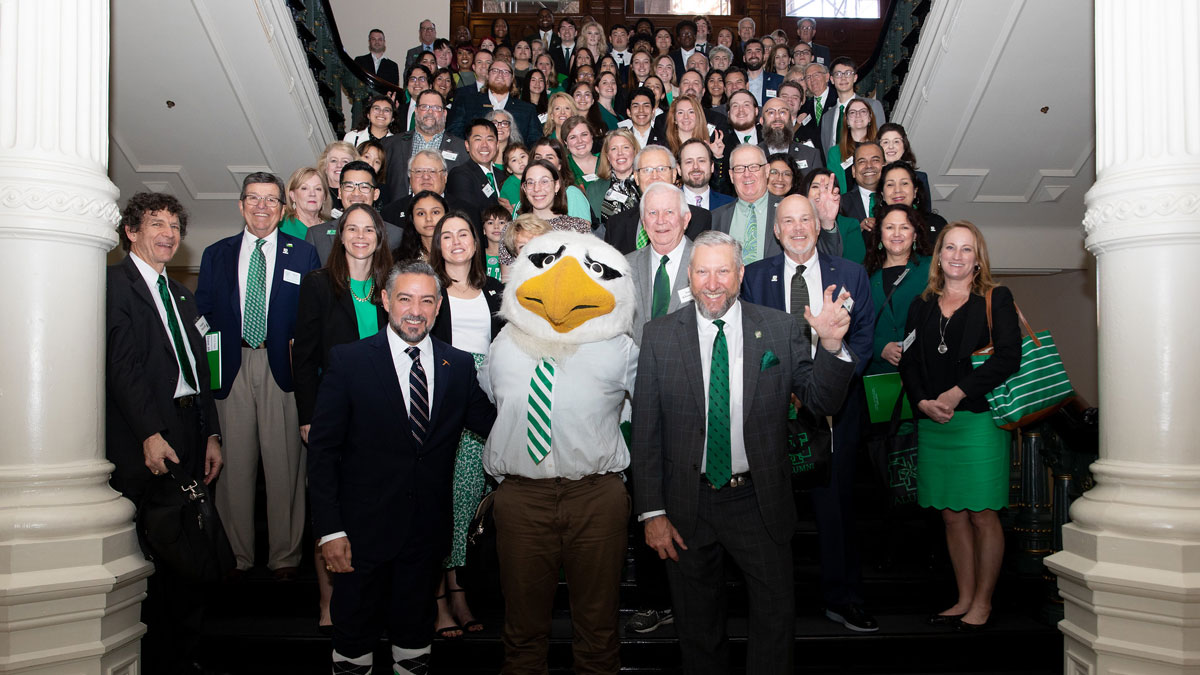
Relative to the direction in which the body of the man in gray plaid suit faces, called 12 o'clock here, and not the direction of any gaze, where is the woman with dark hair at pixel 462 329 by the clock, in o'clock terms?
The woman with dark hair is roughly at 4 o'clock from the man in gray plaid suit.

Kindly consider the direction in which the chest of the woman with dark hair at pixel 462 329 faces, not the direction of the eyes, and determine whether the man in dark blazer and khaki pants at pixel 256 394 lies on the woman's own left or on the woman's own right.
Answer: on the woman's own right

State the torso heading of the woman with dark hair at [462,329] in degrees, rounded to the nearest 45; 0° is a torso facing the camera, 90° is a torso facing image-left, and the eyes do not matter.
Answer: approximately 0°

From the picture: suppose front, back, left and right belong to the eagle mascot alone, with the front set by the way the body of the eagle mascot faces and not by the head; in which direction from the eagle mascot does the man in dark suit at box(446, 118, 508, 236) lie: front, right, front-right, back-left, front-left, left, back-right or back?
back
